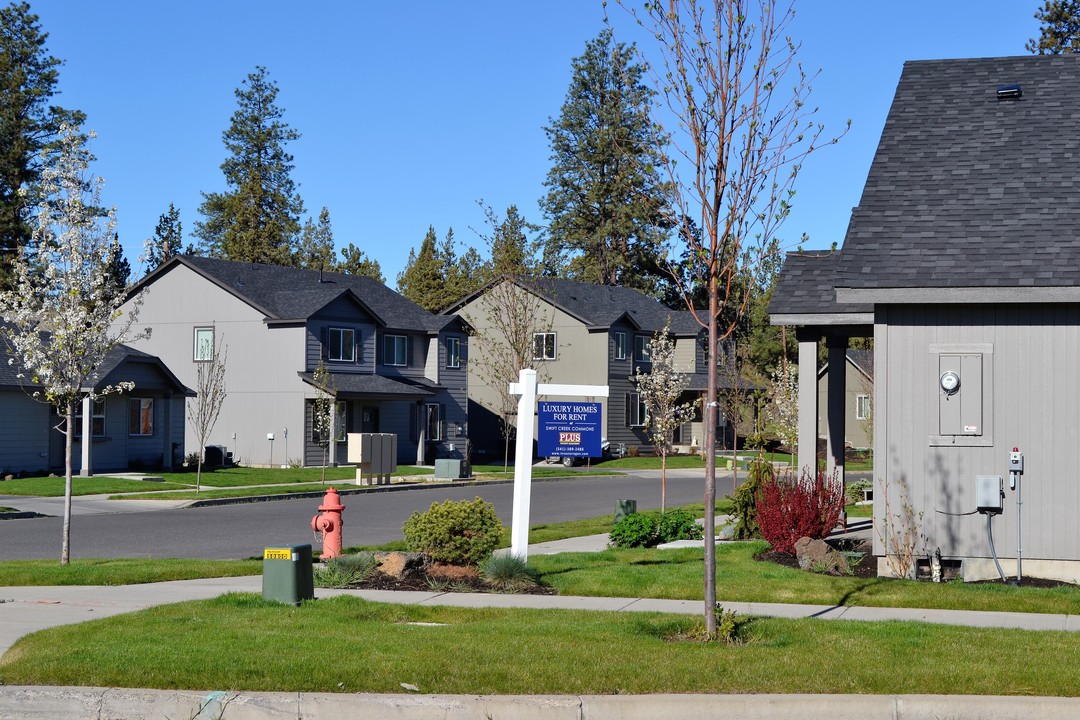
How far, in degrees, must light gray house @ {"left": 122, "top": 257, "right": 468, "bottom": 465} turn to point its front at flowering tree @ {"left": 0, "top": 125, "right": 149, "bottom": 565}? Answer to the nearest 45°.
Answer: approximately 45° to its right

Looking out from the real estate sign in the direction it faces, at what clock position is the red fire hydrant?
The red fire hydrant is roughly at 3 o'clock from the real estate sign.

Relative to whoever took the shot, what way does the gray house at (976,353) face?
facing to the left of the viewer

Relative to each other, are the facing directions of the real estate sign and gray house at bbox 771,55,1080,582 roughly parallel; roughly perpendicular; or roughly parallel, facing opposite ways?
roughly perpendicular

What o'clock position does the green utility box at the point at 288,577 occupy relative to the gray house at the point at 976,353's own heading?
The green utility box is roughly at 11 o'clock from the gray house.

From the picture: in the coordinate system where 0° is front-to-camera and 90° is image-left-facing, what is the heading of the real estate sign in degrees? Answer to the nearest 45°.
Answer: approximately 0°

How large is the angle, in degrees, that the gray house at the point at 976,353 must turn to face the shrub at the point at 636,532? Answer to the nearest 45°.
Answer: approximately 45° to its right

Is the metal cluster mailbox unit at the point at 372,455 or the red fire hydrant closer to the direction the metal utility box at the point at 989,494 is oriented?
the red fire hydrant

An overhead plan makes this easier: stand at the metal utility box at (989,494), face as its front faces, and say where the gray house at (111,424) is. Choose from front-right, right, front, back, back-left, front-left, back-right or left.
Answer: back-right

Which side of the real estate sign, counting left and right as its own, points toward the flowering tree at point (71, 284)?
right
